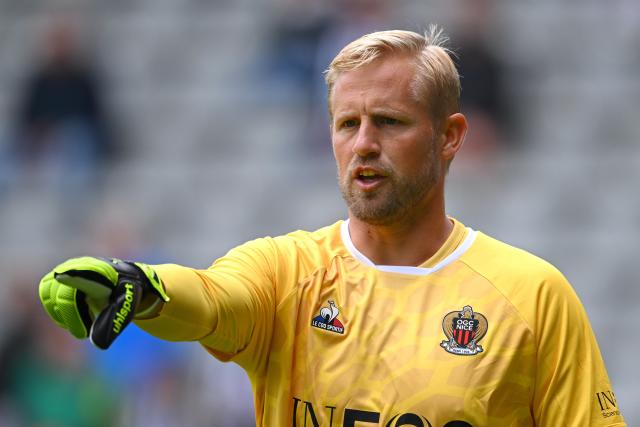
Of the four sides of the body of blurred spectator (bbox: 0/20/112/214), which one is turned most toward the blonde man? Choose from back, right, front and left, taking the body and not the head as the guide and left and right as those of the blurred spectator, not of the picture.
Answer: front

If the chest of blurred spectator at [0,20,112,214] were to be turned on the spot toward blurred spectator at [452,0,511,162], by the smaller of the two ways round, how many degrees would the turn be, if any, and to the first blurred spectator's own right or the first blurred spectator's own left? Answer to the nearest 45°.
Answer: approximately 45° to the first blurred spectator's own left

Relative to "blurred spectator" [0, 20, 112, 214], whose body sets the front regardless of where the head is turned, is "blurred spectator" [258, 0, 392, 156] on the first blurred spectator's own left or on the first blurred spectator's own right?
on the first blurred spectator's own left

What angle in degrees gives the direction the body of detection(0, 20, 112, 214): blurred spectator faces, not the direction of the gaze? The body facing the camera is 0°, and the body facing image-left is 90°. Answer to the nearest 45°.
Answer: approximately 0°

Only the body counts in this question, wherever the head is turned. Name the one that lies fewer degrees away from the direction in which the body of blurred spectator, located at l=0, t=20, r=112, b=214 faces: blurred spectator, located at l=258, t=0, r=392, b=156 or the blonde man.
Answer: the blonde man

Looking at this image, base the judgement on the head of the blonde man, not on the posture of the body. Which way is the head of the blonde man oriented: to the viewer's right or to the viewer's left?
to the viewer's left

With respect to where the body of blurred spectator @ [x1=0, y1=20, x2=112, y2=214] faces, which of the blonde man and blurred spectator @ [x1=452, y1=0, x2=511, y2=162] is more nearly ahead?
the blonde man
